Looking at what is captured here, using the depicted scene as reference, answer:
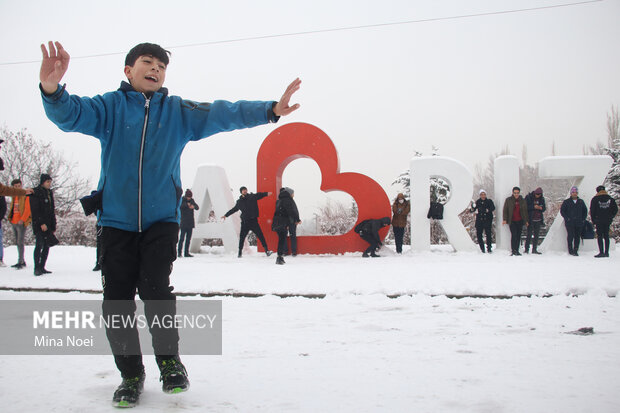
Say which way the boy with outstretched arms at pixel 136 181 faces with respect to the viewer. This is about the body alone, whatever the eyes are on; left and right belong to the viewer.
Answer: facing the viewer

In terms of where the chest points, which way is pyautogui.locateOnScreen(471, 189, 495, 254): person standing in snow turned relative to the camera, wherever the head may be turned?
toward the camera

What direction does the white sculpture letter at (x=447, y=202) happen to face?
toward the camera

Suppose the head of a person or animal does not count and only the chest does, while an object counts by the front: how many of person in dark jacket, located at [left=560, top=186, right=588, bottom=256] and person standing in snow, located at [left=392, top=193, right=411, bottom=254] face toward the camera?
2

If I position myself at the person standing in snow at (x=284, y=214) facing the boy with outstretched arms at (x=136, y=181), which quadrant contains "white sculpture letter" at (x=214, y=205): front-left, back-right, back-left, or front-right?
back-right

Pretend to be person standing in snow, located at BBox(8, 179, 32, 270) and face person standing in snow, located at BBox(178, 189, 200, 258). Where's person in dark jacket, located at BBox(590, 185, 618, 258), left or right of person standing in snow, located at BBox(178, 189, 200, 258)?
right

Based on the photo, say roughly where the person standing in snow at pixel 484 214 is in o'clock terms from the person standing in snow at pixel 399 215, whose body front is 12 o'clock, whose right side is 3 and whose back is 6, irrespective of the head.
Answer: the person standing in snow at pixel 484 214 is roughly at 9 o'clock from the person standing in snow at pixel 399 215.

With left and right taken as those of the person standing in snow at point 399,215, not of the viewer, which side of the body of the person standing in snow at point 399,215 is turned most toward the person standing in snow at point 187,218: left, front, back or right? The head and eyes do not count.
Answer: right

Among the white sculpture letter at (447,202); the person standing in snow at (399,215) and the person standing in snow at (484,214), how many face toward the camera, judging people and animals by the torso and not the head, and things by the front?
3
